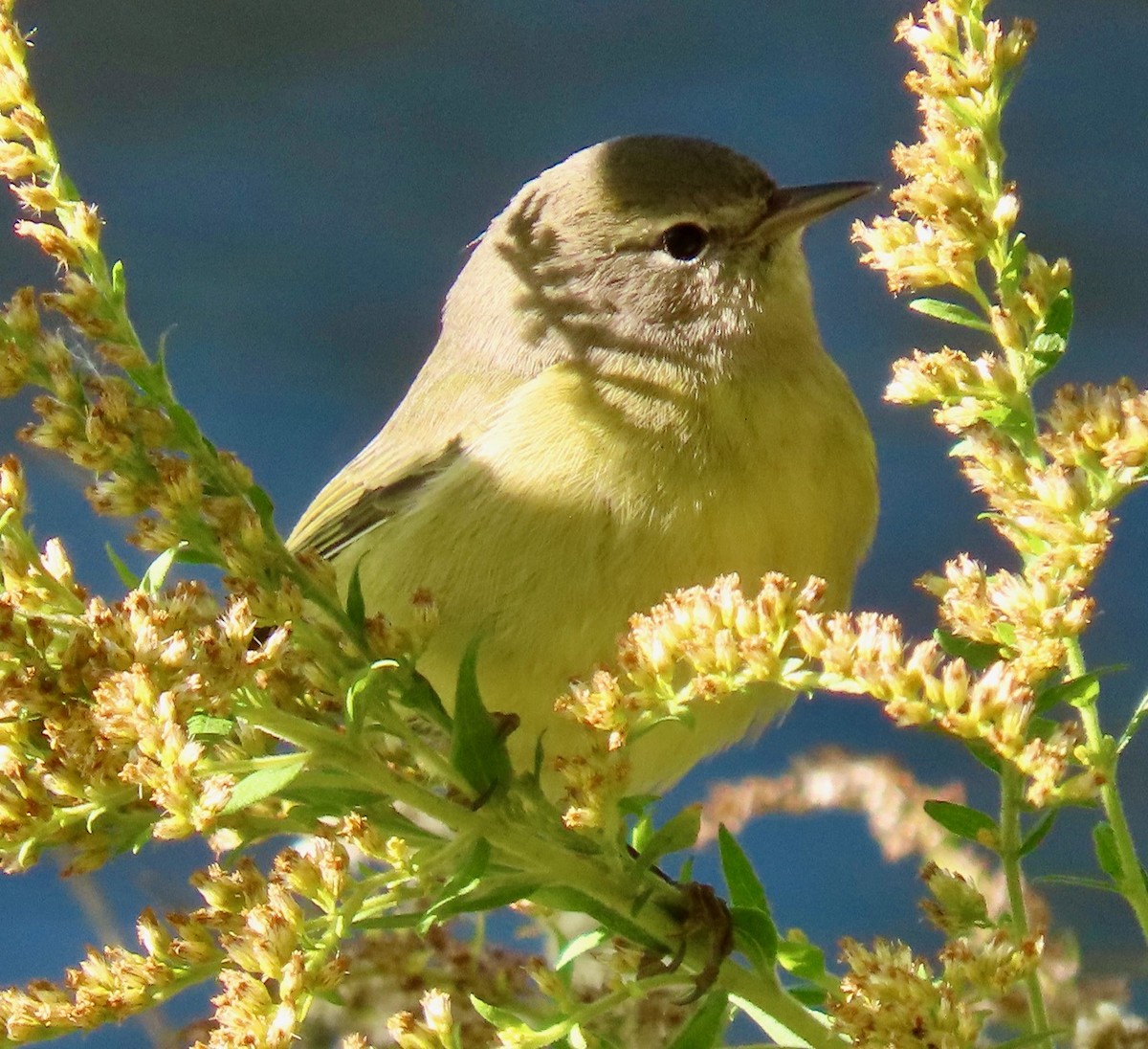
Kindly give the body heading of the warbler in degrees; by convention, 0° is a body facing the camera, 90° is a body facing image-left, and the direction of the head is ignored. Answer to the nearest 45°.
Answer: approximately 315°
